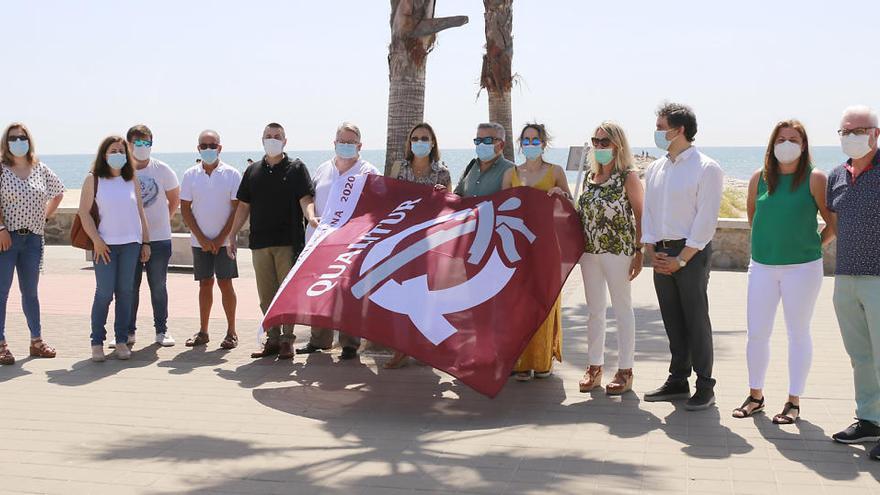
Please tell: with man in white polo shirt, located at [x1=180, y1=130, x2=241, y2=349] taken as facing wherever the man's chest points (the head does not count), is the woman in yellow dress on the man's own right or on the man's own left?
on the man's own left

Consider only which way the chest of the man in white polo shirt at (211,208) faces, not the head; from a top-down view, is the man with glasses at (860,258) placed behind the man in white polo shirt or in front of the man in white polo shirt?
in front

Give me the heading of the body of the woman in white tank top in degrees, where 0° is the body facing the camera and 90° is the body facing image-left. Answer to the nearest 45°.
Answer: approximately 0°

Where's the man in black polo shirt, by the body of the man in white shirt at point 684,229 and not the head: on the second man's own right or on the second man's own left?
on the second man's own right

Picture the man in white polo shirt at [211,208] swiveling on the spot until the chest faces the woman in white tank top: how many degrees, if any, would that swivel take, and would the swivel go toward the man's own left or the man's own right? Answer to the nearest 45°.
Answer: approximately 90° to the man's own right

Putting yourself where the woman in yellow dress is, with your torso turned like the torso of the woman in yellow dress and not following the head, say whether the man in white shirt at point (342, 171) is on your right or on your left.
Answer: on your right
